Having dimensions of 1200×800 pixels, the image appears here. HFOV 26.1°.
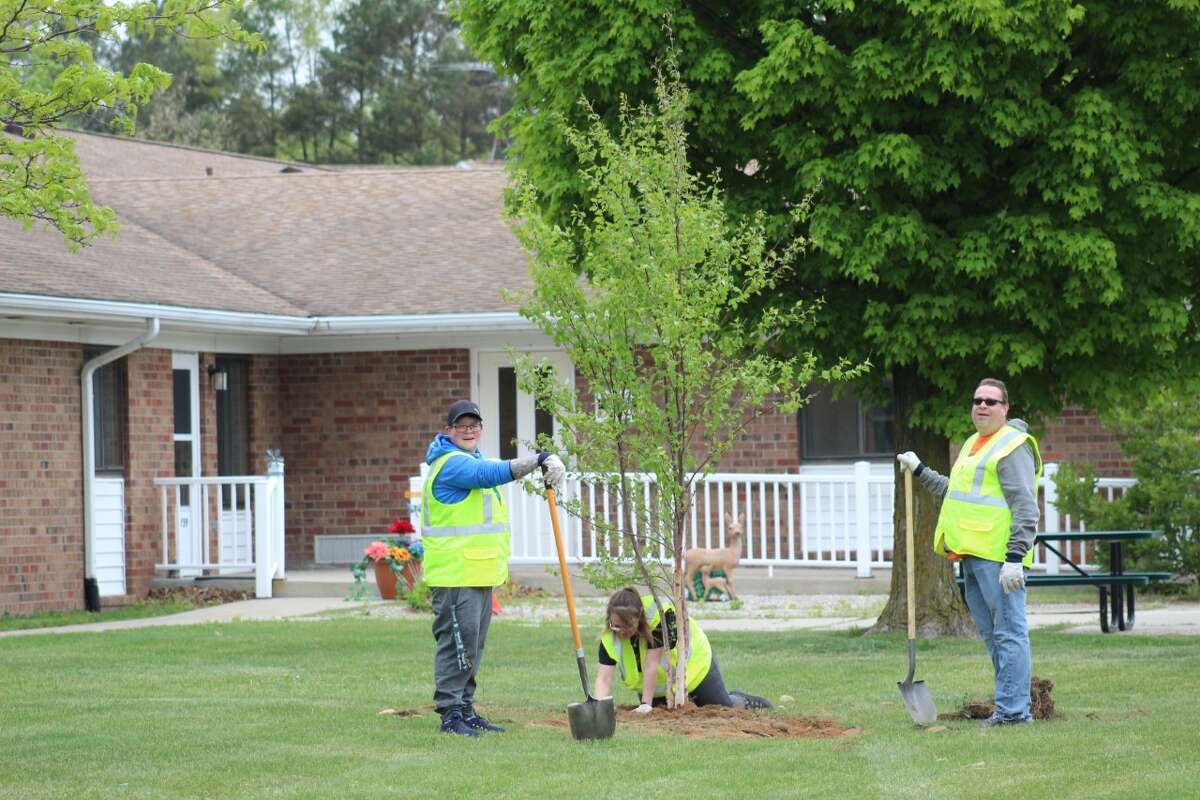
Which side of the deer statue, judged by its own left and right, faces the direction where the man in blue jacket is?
right

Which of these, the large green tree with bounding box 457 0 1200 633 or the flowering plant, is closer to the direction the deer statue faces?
the large green tree

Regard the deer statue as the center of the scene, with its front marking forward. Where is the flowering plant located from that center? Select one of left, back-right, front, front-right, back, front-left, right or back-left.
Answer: back

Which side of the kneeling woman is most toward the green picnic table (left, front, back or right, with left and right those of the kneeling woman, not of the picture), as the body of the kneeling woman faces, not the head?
back

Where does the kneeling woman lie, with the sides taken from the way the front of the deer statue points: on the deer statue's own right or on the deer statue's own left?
on the deer statue's own right

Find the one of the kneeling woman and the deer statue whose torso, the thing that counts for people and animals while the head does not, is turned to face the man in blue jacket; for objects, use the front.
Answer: the kneeling woman

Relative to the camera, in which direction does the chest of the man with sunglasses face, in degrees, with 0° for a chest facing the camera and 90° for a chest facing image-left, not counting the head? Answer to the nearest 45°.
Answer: approximately 45°

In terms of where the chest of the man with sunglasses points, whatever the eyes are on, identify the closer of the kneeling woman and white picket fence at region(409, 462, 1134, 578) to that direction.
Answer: the kneeling woman

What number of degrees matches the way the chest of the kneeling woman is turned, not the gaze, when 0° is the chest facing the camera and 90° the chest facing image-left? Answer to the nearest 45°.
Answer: approximately 45°

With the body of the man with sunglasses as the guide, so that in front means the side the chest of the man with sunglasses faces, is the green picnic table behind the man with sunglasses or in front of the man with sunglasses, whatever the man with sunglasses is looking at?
behind

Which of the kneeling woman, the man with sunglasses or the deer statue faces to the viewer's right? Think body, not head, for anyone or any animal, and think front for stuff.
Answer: the deer statue

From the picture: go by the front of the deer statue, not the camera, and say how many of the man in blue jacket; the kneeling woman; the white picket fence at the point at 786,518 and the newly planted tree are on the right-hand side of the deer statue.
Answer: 3

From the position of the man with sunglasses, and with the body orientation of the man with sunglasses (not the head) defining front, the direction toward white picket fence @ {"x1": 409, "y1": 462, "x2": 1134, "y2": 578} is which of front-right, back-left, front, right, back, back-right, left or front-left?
back-right
